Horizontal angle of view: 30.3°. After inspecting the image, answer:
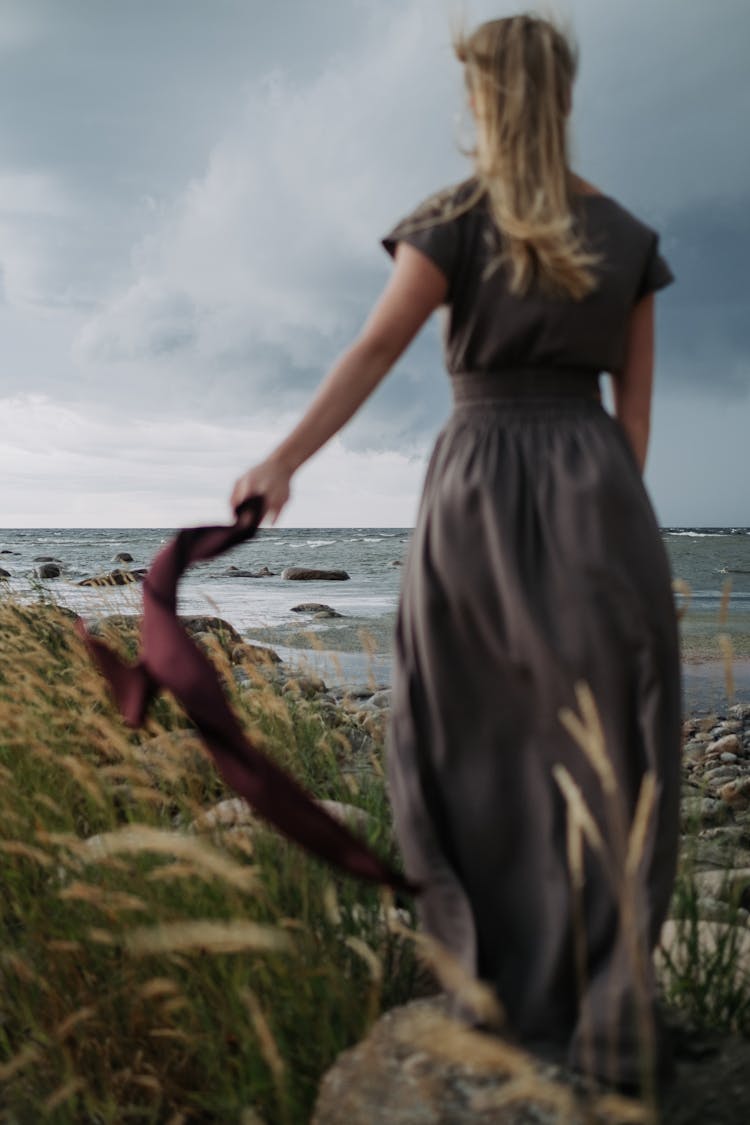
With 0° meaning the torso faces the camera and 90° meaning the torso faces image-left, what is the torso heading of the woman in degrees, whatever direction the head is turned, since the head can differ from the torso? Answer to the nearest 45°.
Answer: approximately 180°

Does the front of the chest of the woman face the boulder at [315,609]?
yes

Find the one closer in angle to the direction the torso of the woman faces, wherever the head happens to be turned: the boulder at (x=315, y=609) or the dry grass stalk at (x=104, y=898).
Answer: the boulder
